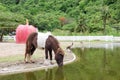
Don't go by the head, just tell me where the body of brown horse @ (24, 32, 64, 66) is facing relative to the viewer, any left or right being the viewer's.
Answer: facing to the right of the viewer
